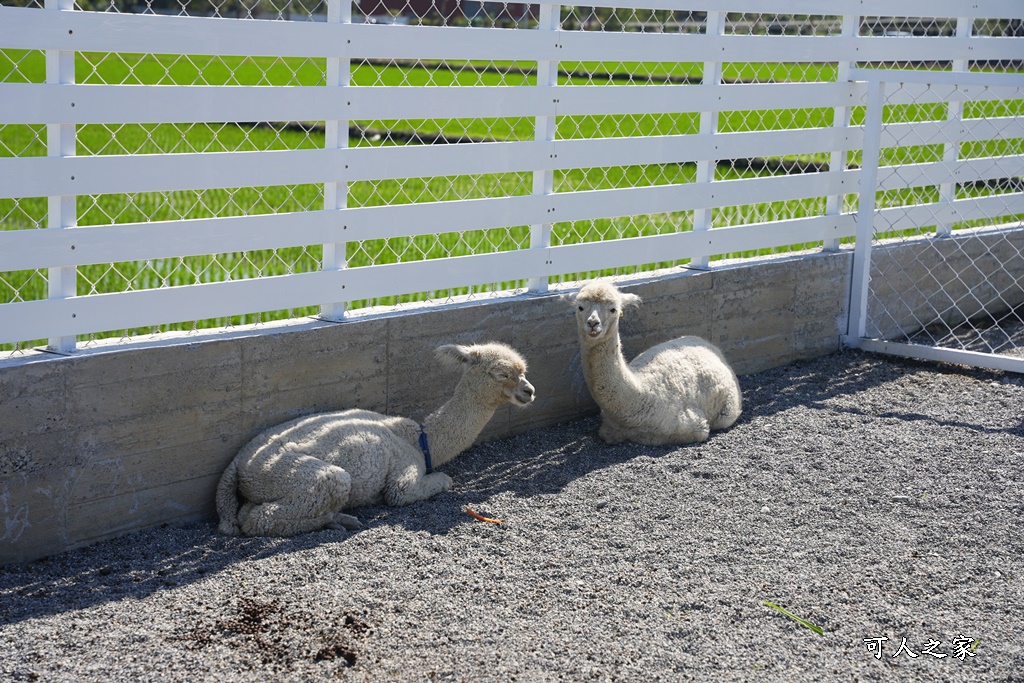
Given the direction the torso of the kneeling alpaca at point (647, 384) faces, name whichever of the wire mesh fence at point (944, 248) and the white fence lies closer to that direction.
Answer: the white fence

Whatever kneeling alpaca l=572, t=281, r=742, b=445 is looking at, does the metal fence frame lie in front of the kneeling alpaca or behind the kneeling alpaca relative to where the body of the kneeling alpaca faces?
behind

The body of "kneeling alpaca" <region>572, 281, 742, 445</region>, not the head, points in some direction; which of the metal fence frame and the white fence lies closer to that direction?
the white fence

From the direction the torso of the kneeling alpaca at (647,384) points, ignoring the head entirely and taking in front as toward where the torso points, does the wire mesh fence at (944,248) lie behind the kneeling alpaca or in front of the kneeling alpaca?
behind

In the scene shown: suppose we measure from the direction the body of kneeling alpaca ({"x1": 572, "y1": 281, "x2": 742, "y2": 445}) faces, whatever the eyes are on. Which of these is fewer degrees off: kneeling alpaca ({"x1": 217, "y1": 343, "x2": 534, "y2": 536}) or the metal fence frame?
the kneeling alpaca

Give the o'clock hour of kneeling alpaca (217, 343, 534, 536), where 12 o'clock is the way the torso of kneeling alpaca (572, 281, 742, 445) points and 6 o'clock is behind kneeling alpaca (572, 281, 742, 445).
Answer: kneeling alpaca (217, 343, 534, 536) is roughly at 12 o'clock from kneeling alpaca (572, 281, 742, 445).

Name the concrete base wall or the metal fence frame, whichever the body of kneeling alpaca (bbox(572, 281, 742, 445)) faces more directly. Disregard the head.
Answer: the concrete base wall

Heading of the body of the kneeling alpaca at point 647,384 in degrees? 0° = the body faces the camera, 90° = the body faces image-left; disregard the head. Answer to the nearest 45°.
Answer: approximately 45°

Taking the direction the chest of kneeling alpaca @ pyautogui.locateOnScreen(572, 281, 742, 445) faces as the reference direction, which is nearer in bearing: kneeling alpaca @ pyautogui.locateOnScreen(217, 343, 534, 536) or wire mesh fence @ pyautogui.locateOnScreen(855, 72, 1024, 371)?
the kneeling alpaca
